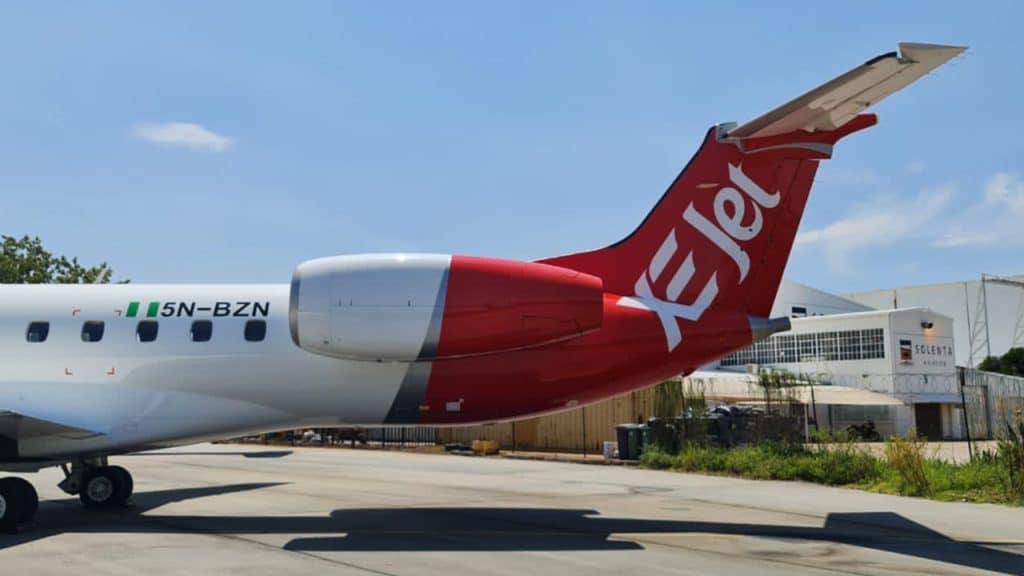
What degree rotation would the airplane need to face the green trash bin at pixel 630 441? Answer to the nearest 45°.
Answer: approximately 90° to its right

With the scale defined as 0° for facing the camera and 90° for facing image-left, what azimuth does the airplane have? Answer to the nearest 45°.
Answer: approximately 90°
